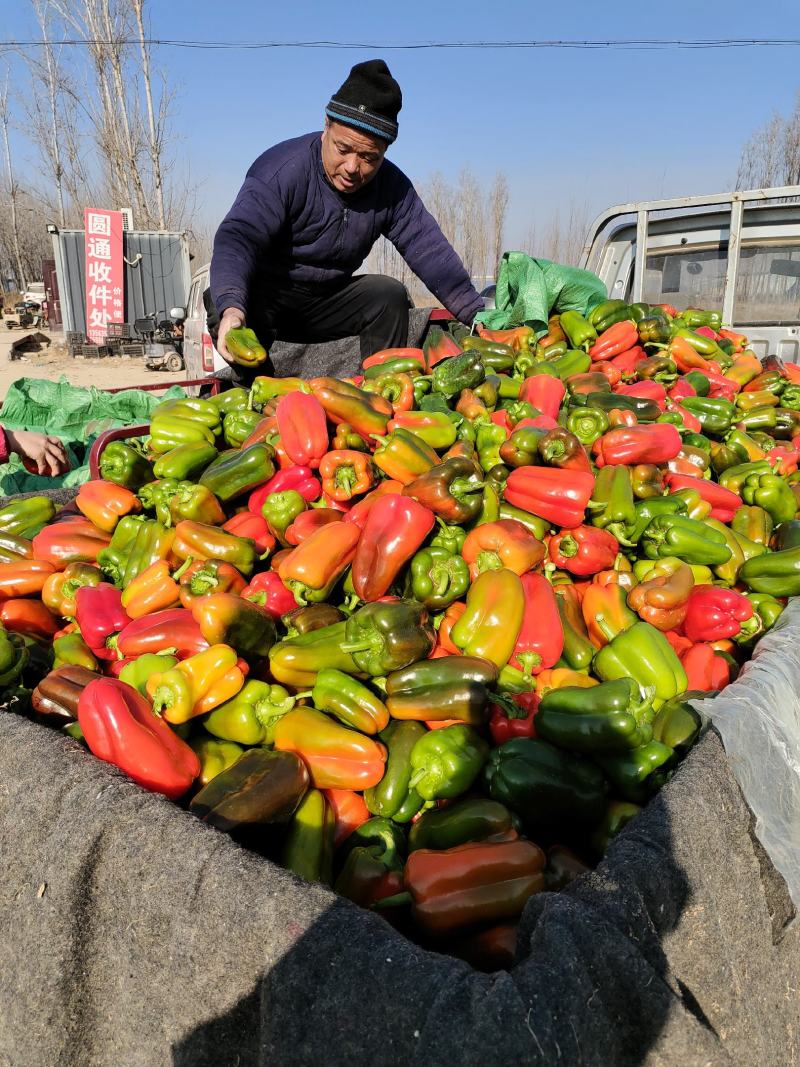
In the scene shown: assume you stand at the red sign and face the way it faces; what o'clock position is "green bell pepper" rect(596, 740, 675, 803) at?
The green bell pepper is roughly at 12 o'clock from the red sign.

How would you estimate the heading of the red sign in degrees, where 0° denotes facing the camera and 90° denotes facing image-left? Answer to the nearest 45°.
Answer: approximately 0°

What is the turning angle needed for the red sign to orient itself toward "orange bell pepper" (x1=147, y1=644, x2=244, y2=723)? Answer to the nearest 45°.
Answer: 0° — it already faces it

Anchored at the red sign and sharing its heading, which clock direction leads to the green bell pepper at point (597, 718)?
The green bell pepper is roughly at 12 o'clock from the red sign.

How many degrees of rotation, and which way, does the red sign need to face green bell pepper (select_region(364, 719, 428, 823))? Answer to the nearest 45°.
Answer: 0° — it already faces it

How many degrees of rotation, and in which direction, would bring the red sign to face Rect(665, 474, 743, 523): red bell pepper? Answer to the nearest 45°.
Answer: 0° — it already faces it

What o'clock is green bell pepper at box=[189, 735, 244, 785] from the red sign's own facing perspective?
The green bell pepper is roughly at 12 o'clock from the red sign.
